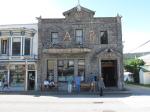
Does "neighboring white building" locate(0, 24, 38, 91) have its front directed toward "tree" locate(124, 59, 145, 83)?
no

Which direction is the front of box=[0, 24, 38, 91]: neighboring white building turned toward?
toward the camera

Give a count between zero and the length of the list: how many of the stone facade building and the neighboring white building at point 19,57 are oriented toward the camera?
2

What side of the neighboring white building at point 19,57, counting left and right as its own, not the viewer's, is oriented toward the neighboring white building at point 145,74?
left

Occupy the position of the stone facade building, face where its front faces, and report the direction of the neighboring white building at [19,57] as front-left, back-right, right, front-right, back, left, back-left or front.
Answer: right

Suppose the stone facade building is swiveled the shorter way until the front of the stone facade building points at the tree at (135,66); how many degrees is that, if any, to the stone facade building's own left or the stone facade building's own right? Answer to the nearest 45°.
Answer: approximately 135° to the stone facade building's own left

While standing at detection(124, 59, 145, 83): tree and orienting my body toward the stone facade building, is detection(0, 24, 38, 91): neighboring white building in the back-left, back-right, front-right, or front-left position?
front-right

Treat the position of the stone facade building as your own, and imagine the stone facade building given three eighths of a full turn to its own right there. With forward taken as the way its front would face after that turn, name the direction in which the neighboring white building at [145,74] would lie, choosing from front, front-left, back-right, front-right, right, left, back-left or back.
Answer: right

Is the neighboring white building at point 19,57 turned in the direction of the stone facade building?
no

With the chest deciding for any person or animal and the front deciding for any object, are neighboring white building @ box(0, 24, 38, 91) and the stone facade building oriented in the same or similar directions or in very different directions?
same or similar directions

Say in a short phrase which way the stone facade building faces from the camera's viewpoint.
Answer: facing the viewer
